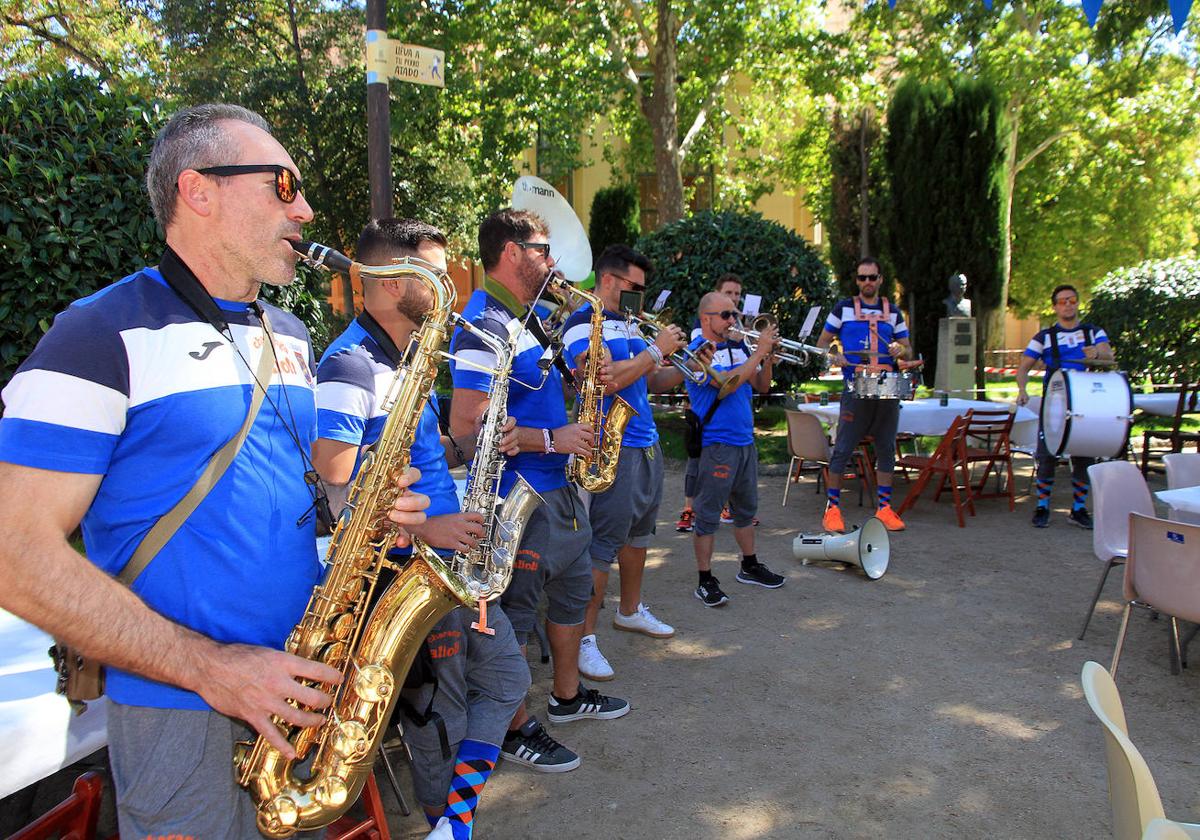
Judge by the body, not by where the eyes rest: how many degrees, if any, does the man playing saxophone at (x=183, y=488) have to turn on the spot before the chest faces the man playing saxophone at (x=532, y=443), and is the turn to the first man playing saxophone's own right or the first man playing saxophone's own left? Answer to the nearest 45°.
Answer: approximately 90° to the first man playing saxophone's own left

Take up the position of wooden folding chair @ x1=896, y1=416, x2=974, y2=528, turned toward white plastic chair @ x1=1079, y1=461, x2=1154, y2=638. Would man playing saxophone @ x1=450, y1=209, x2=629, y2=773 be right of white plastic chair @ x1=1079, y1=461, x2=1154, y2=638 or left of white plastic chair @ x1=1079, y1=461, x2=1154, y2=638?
right

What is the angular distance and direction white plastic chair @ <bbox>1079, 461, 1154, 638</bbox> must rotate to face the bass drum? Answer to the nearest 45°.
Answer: approximately 45° to its left

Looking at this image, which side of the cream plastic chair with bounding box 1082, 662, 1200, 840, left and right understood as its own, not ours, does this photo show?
right

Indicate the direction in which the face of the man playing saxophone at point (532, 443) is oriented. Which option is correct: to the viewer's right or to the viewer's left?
to the viewer's right

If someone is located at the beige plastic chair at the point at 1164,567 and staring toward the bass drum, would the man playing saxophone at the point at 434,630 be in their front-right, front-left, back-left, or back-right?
back-left

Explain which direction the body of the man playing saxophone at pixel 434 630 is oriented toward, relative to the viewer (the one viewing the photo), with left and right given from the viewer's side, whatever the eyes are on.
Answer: facing to the right of the viewer
